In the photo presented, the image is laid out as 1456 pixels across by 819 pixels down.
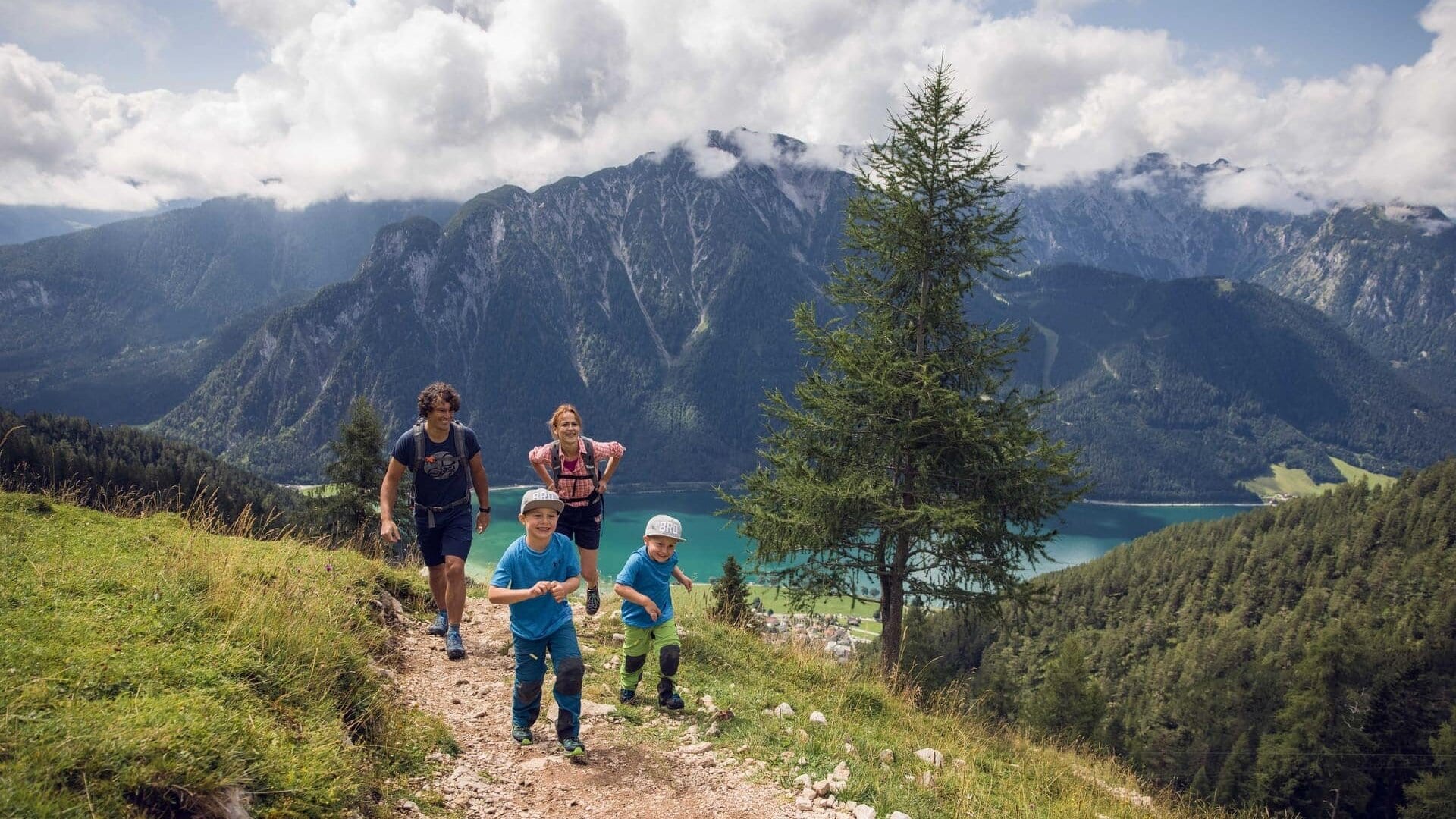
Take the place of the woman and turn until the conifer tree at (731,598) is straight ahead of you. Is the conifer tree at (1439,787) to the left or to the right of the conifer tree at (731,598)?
right

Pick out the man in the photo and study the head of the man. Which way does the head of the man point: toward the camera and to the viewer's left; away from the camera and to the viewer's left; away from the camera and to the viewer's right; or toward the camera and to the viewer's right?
toward the camera and to the viewer's right

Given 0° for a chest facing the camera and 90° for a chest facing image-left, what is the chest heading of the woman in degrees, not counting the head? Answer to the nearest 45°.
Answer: approximately 0°

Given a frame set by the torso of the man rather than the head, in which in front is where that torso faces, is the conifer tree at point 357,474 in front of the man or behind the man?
behind

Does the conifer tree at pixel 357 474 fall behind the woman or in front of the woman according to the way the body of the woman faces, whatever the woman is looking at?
behind

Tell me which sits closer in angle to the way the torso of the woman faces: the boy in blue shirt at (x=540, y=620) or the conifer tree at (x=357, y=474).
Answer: the boy in blue shirt
